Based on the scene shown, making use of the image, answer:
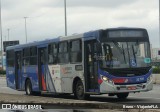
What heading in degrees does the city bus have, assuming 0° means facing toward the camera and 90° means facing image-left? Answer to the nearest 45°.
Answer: approximately 315°
